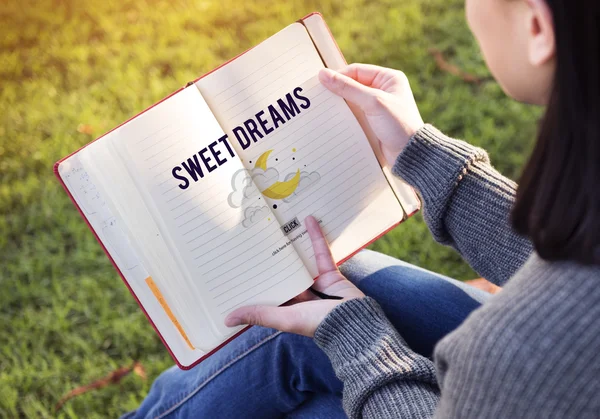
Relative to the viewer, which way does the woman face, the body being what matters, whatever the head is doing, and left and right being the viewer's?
facing away from the viewer and to the left of the viewer

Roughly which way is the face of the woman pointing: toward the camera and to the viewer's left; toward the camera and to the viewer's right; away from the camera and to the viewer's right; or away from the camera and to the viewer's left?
away from the camera and to the viewer's left
